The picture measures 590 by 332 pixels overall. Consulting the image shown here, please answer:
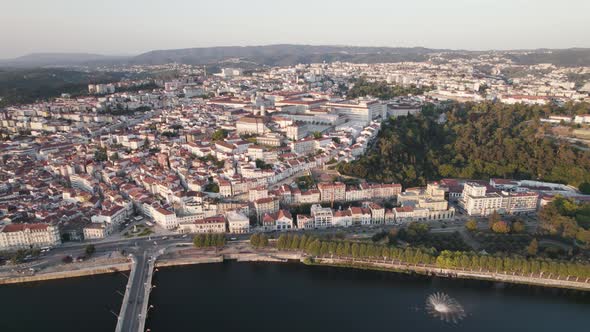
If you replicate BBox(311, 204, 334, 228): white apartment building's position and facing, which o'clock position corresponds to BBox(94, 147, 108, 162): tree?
The tree is roughly at 4 o'clock from the white apartment building.

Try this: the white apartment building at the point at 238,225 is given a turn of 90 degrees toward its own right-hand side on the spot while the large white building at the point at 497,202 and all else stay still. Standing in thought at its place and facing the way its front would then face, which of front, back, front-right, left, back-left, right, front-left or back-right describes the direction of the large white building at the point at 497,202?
back

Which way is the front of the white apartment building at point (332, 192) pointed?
toward the camera

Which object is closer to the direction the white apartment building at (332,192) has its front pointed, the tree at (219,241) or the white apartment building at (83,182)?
the tree

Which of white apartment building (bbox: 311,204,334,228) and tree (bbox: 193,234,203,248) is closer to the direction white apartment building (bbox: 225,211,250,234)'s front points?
the tree

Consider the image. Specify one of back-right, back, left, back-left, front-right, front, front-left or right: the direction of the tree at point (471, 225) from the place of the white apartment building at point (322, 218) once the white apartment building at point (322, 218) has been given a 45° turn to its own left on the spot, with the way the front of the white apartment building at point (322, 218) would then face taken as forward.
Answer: front-left

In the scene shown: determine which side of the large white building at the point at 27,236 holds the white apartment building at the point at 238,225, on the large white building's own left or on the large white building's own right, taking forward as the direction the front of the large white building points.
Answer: on the large white building's own left

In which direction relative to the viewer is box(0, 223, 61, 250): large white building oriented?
toward the camera

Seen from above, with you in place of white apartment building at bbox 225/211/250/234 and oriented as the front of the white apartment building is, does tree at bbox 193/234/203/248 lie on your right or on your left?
on your right

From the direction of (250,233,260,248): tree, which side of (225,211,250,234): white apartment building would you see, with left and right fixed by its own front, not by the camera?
front

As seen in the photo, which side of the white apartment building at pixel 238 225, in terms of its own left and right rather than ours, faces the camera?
front

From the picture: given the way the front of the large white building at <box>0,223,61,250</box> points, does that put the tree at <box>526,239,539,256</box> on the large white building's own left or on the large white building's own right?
on the large white building's own left

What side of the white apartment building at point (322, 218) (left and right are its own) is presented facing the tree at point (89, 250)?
right

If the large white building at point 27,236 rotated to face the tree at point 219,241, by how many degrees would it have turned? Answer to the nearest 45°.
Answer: approximately 45° to its left

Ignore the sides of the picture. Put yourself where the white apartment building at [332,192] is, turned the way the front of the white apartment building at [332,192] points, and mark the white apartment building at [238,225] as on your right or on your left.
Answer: on your right

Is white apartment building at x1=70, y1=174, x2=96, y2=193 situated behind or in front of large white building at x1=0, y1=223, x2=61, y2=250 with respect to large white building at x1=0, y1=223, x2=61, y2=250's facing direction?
behind
